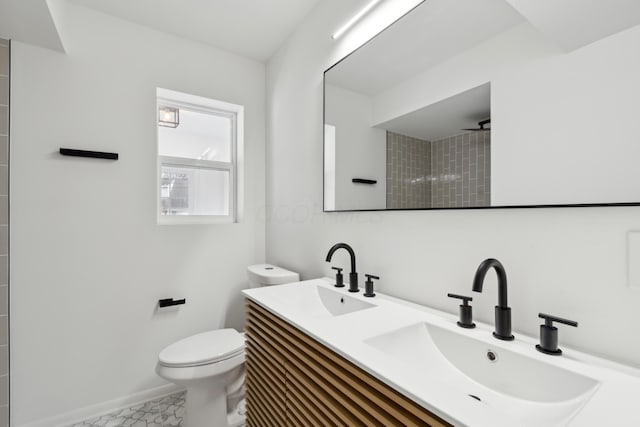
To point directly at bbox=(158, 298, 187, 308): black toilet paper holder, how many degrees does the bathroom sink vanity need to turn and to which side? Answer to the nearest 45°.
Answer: approximately 45° to its right

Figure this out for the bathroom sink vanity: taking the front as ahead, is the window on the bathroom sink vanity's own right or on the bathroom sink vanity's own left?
on the bathroom sink vanity's own right

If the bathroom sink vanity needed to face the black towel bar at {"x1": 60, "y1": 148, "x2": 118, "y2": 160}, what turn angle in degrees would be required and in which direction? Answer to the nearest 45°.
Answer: approximately 45° to its right

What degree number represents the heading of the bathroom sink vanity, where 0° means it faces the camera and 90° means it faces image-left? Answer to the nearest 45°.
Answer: approximately 45°

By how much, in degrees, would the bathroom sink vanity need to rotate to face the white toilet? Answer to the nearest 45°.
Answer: approximately 45° to its right
